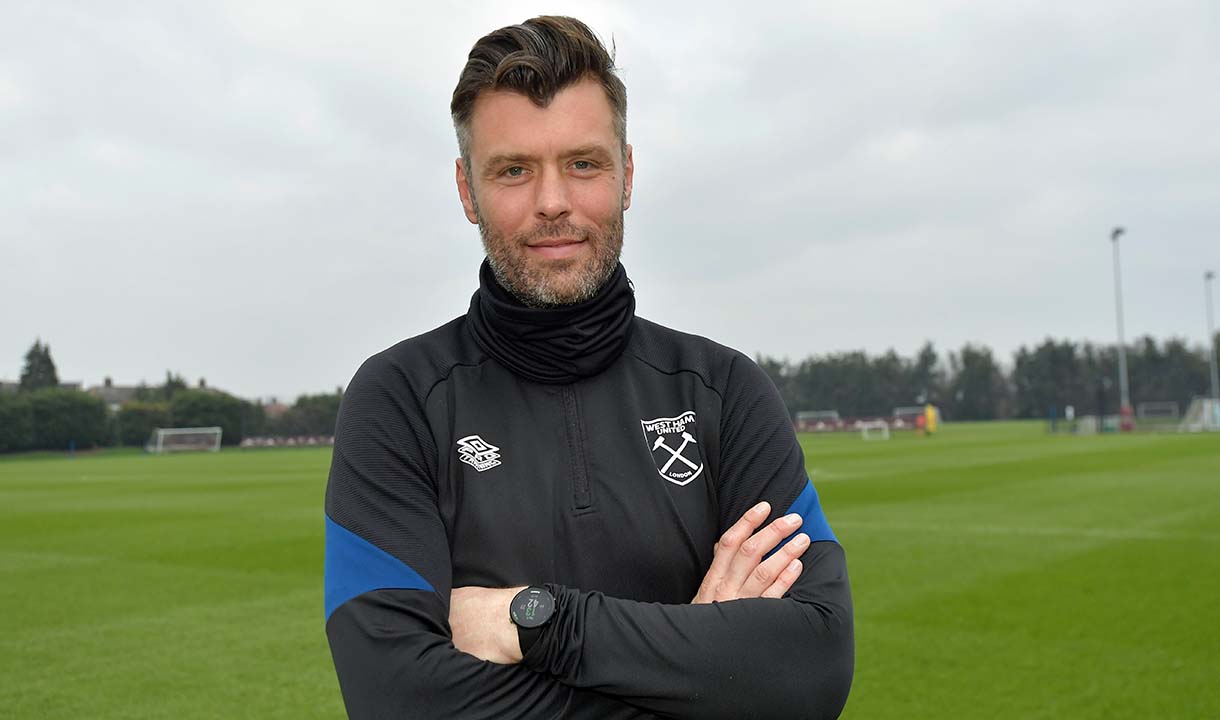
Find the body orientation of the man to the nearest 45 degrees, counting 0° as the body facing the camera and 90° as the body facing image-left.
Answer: approximately 0°
